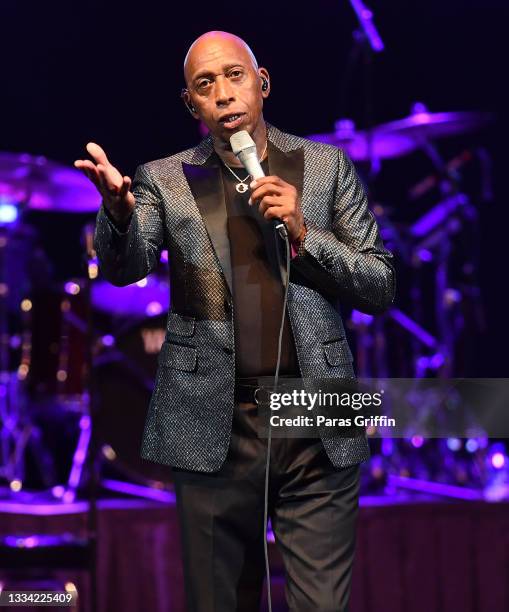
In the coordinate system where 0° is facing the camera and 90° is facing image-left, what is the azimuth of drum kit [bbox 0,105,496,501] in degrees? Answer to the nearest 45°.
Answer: approximately 0°

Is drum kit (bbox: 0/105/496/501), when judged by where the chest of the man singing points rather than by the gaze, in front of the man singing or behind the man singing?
behind

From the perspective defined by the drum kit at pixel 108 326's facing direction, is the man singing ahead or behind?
ahead

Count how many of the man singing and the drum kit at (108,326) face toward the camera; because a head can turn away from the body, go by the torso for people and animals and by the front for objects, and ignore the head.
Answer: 2

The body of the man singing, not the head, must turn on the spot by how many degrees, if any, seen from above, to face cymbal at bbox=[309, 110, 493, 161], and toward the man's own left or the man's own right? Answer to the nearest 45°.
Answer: approximately 180°
